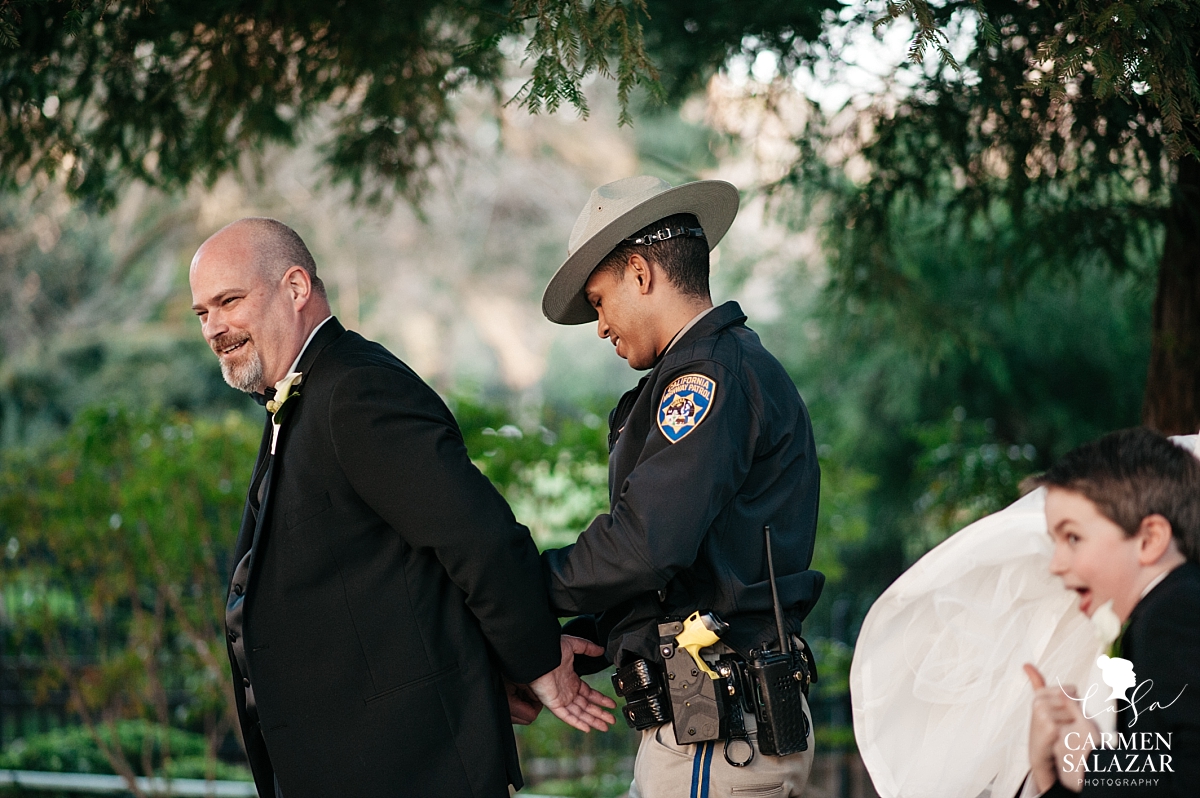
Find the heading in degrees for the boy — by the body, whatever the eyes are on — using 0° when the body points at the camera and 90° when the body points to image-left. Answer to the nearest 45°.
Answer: approximately 90°

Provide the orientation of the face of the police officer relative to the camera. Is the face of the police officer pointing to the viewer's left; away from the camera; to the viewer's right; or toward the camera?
to the viewer's left

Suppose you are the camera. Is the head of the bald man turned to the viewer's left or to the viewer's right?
to the viewer's left
